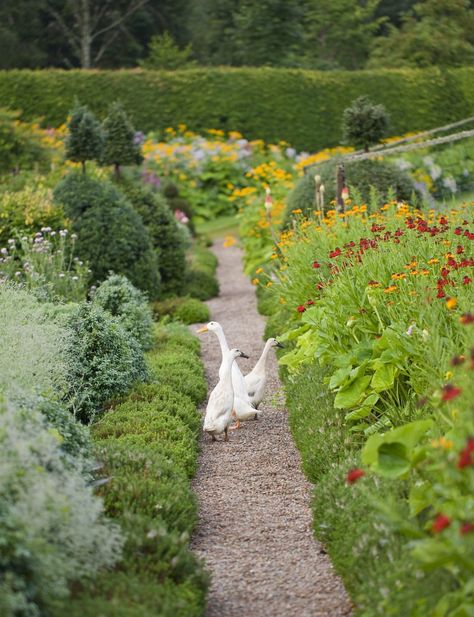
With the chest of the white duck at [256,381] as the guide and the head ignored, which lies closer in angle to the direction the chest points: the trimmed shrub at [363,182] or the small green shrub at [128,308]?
the trimmed shrub

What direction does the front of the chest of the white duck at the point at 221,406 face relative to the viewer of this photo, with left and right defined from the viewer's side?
facing away from the viewer and to the right of the viewer

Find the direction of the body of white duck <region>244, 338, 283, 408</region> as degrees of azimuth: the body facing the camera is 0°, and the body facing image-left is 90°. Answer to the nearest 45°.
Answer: approximately 270°

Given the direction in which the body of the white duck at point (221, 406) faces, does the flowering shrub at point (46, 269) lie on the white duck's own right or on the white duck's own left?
on the white duck's own left

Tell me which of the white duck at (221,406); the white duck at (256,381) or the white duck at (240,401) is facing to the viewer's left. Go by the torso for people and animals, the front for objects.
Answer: the white duck at (240,401)

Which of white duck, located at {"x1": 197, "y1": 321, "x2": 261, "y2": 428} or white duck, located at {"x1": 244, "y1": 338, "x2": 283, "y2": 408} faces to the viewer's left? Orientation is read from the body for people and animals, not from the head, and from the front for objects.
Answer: white duck, located at {"x1": 197, "y1": 321, "x2": 261, "y2": 428}

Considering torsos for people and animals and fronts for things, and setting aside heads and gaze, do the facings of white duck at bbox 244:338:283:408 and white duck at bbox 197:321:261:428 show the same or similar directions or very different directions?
very different directions

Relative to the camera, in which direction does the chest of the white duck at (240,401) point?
to the viewer's left

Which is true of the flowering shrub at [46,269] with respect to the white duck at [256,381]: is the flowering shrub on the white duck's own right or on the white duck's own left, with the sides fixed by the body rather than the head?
on the white duck's own left
